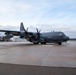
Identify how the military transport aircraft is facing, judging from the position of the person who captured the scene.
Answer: facing the viewer and to the right of the viewer
